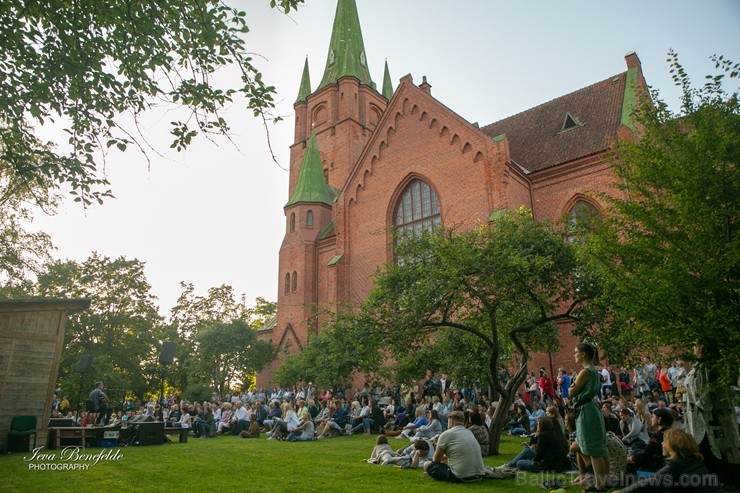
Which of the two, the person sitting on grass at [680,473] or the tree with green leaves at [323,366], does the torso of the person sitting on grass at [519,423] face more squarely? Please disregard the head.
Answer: the tree with green leaves

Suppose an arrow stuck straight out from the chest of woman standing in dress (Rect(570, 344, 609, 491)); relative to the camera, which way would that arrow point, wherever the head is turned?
to the viewer's left

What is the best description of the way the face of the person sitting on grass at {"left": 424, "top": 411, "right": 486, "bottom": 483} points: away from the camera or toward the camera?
away from the camera

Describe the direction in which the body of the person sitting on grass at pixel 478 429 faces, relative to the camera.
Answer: to the viewer's left

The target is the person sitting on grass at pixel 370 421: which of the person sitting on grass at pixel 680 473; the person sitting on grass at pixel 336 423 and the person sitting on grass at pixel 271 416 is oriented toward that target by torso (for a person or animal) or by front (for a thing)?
the person sitting on grass at pixel 680 473

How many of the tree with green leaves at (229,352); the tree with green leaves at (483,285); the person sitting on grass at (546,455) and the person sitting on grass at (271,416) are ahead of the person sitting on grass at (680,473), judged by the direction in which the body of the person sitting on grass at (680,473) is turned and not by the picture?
4

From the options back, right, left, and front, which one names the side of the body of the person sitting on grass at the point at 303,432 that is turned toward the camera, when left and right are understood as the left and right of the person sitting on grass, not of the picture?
left

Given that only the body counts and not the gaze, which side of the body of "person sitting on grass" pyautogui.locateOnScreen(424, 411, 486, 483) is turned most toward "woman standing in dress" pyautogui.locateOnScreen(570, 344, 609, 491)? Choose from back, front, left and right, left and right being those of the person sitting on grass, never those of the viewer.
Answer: back

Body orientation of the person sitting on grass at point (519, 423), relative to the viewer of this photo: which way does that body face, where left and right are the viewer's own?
facing to the left of the viewer

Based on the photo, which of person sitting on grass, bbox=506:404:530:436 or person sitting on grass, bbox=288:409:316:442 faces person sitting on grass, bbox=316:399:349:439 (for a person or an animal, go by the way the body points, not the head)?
person sitting on grass, bbox=506:404:530:436

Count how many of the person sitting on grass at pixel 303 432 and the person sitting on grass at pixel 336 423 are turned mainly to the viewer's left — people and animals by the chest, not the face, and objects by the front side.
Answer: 2

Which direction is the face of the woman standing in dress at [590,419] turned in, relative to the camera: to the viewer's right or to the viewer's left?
to the viewer's left

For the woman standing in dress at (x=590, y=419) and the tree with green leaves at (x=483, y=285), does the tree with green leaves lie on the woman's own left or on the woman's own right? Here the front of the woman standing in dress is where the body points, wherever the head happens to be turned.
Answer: on the woman's own right

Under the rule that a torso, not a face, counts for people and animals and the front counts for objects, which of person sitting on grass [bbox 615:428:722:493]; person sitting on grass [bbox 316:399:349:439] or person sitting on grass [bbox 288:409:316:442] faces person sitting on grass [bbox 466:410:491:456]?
person sitting on grass [bbox 615:428:722:493]
